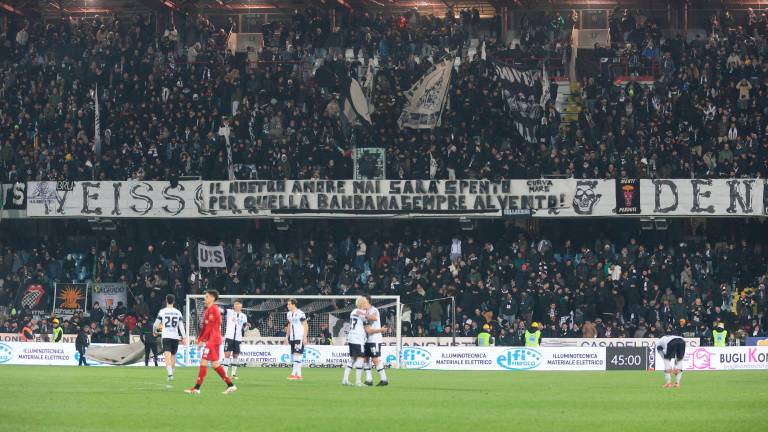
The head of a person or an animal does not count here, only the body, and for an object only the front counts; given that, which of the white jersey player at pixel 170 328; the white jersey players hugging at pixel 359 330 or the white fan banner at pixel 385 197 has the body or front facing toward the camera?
the white fan banner

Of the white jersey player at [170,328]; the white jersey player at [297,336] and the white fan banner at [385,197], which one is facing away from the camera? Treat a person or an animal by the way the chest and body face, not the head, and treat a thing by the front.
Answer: the white jersey player at [170,328]

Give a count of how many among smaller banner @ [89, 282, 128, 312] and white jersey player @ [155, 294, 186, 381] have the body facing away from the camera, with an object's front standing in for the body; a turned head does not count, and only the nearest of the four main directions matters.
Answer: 1

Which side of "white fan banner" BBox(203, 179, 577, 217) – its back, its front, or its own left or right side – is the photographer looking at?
front

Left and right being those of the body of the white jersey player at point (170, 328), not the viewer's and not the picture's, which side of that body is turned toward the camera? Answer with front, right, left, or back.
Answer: back

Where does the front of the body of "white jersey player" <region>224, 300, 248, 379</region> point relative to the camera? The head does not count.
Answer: toward the camera

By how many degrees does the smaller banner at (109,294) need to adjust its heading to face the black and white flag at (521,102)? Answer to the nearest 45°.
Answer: approximately 90° to its left

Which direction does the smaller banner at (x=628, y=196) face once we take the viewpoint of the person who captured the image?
facing the viewer

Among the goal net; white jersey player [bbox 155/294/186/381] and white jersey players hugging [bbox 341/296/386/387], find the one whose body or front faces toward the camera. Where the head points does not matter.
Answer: the goal net

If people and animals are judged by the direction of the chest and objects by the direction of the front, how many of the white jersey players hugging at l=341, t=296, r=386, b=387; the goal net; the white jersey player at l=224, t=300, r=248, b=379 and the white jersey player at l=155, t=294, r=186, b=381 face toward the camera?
2

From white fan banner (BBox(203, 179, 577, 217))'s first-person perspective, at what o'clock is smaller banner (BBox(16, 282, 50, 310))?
The smaller banner is roughly at 3 o'clock from the white fan banner.

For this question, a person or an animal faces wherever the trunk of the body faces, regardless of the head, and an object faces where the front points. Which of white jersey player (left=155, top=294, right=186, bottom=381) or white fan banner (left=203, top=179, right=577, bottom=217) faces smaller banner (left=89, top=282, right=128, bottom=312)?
the white jersey player

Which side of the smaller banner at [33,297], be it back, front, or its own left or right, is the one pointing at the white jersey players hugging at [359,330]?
front

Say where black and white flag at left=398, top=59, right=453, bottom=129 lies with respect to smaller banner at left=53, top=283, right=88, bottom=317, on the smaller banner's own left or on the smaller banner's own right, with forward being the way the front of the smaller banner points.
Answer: on the smaller banner's own left
